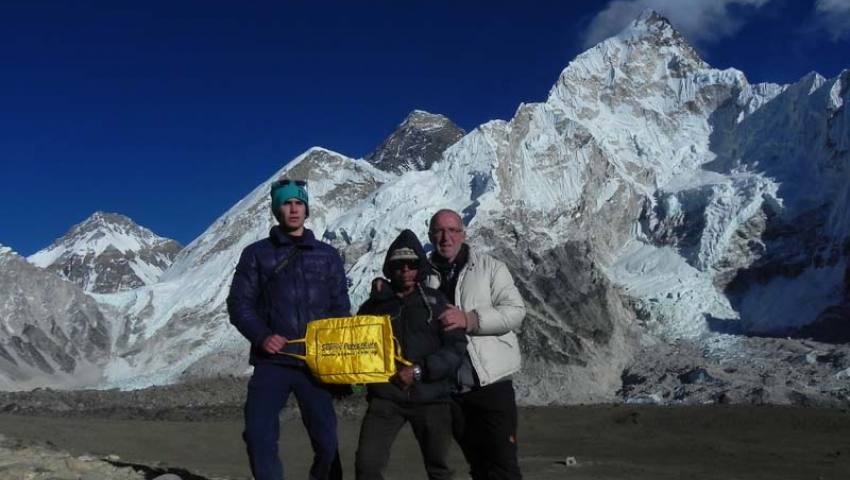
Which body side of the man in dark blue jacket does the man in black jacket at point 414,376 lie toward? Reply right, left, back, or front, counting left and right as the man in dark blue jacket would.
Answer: left

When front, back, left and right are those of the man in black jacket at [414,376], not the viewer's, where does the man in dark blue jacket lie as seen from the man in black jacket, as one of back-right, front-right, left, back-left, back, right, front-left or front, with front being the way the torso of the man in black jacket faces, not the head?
right

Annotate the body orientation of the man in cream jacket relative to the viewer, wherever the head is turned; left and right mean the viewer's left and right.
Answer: facing the viewer and to the left of the viewer

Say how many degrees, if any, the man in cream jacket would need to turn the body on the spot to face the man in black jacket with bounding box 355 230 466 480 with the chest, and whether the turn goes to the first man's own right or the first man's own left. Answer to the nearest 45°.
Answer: approximately 45° to the first man's own right

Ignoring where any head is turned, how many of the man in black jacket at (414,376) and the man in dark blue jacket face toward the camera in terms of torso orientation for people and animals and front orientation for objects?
2

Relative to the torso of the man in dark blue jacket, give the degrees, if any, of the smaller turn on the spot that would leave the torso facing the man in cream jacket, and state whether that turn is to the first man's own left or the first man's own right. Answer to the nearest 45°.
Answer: approximately 90° to the first man's own left

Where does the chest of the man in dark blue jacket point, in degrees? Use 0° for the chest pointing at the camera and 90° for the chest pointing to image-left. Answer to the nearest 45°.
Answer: approximately 0°
